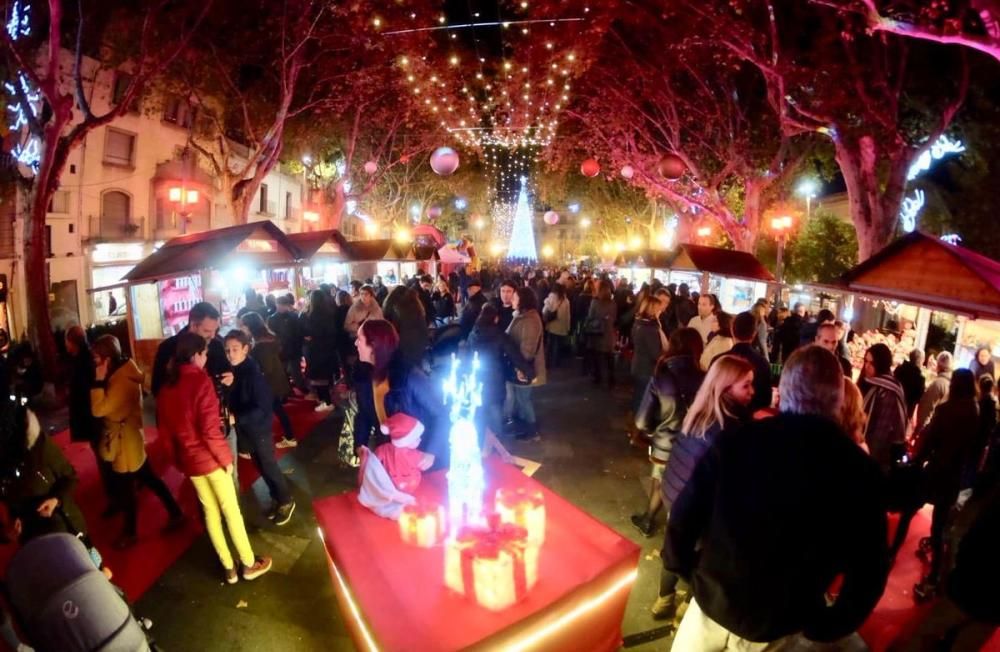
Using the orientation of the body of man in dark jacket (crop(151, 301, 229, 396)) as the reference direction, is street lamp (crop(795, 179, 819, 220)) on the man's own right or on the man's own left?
on the man's own left

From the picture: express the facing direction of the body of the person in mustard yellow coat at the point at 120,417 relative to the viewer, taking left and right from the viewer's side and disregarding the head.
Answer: facing to the left of the viewer

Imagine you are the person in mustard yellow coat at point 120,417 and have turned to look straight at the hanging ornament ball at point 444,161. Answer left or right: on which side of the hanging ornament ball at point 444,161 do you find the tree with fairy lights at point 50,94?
left

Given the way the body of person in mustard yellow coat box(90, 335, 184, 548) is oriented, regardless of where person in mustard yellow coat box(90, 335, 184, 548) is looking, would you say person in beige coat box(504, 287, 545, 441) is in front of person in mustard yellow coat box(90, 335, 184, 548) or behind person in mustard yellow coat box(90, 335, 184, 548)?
behind

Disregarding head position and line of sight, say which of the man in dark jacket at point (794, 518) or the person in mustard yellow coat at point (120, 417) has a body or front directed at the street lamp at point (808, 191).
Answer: the man in dark jacket

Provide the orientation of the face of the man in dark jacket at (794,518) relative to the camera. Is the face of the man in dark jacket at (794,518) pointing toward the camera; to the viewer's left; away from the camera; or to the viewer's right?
away from the camera

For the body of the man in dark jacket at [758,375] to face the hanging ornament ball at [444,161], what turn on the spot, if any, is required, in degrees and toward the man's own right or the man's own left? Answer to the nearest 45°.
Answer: approximately 45° to the man's own left

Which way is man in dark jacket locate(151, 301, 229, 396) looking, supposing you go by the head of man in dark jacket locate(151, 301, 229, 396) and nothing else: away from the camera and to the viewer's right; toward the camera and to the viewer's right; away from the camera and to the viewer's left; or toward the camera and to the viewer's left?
toward the camera and to the viewer's right

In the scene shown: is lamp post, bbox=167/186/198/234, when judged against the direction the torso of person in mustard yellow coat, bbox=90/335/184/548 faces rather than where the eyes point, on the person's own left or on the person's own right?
on the person's own right

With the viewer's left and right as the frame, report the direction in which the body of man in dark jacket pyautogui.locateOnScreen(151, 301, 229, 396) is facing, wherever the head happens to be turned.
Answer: facing the viewer and to the right of the viewer

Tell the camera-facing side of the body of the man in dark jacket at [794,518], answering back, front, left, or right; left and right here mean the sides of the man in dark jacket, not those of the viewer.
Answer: back

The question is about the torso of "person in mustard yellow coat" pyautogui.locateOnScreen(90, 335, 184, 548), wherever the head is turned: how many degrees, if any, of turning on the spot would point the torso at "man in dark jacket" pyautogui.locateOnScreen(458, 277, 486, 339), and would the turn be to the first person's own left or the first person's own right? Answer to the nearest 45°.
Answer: approximately 135° to the first person's own right
